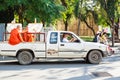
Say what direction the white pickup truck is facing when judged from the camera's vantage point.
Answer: facing to the right of the viewer

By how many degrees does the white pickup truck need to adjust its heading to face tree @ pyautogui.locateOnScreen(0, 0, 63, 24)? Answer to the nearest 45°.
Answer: approximately 90° to its left
